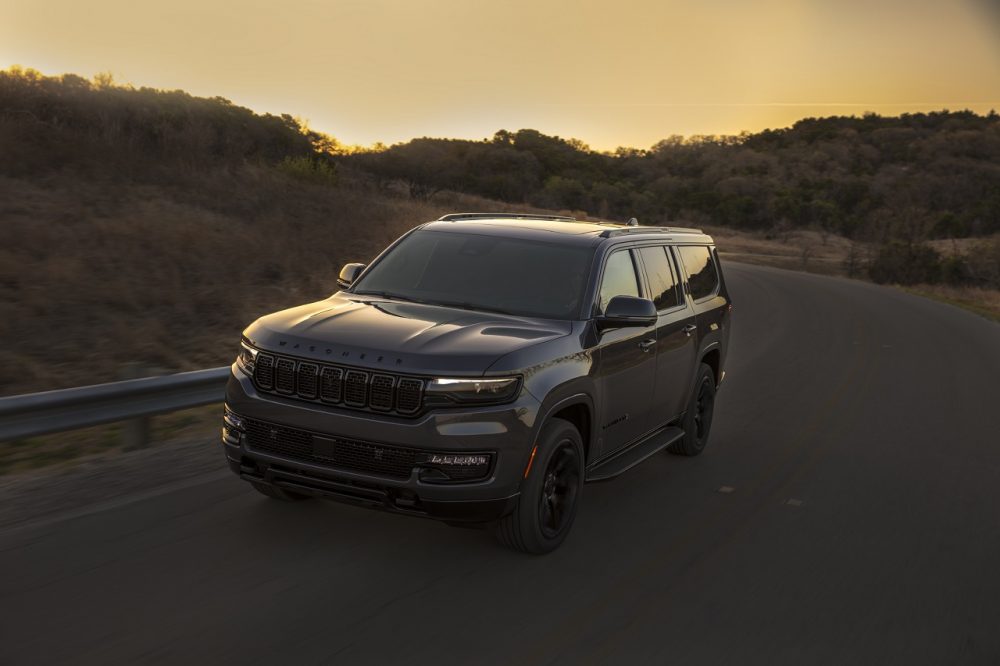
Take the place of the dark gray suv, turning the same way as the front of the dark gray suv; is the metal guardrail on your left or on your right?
on your right

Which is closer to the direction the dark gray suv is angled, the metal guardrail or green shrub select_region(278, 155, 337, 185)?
the metal guardrail

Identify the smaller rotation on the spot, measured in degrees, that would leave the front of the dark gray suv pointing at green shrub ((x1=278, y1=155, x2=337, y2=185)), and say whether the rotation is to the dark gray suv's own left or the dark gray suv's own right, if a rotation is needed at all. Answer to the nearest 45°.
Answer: approximately 135° to the dark gray suv's own right

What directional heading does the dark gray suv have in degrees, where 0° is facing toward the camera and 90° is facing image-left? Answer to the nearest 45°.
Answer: approximately 45°

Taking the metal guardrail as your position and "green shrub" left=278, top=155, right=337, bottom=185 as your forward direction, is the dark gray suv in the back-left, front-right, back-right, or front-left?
back-right

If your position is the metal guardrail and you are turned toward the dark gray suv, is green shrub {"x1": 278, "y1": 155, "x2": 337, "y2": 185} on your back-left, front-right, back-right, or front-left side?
back-left
